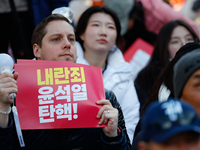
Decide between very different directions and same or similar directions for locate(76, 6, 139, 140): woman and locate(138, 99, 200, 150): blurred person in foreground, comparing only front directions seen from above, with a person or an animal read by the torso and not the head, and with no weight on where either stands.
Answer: same or similar directions

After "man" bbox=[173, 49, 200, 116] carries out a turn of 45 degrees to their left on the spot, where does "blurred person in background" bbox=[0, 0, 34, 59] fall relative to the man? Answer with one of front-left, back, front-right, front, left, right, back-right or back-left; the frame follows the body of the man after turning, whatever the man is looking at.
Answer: back-left

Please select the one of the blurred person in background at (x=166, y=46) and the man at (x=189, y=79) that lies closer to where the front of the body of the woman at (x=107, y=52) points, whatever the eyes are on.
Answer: the man

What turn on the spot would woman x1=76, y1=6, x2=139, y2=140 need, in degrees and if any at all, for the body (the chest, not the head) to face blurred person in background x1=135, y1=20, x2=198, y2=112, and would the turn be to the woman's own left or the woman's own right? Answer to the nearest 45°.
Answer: approximately 45° to the woman's own left

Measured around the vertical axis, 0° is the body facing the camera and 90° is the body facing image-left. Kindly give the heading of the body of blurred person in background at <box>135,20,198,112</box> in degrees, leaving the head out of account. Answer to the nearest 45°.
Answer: approximately 315°

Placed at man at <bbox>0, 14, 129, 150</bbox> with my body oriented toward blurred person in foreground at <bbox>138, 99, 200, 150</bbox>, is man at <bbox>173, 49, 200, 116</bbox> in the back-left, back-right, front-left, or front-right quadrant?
front-left

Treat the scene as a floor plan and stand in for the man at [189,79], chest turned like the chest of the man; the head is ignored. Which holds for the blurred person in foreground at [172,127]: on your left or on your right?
on your right

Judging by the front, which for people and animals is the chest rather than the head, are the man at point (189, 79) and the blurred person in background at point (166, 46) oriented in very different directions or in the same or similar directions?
same or similar directions

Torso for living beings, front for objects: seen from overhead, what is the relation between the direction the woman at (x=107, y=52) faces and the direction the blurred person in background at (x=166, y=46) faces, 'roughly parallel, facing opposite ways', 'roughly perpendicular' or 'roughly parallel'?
roughly parallel

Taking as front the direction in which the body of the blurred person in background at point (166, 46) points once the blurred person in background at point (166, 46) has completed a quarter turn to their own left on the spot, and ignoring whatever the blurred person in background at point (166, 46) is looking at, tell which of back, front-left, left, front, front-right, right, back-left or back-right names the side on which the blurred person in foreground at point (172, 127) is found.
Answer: back-right

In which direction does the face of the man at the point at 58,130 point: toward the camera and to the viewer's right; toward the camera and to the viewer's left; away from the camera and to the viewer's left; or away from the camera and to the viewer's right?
toward the camera and to the viewer's right

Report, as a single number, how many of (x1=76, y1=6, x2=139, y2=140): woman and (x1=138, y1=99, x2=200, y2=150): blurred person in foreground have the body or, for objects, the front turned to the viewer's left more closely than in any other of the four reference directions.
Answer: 0

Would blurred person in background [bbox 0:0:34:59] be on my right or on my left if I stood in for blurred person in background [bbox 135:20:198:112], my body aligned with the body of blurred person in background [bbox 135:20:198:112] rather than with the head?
on my right
